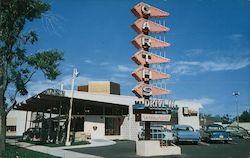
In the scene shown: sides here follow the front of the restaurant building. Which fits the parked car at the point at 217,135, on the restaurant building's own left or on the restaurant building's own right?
on the restaurant building's own left

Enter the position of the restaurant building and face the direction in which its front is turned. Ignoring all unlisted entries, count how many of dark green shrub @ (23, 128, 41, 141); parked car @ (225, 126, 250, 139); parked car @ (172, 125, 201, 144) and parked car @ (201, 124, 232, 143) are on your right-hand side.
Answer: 1

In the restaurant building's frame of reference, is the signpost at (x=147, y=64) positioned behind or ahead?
ahead
